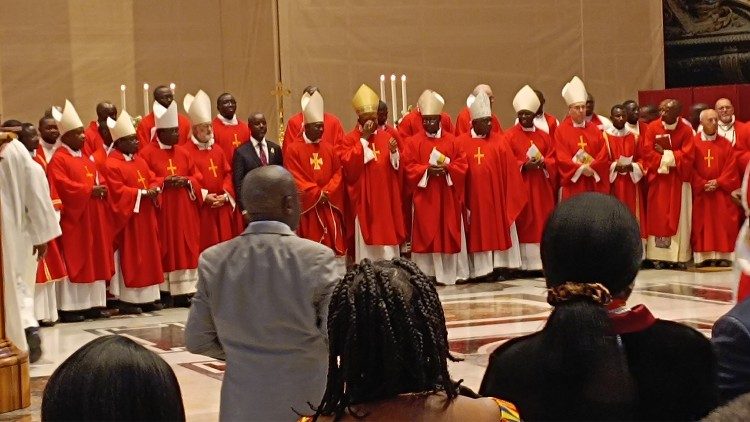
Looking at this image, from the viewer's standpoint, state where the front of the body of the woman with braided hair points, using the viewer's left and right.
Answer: facing away from the viewer

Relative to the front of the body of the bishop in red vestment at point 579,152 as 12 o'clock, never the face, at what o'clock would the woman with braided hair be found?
The woman with braided hair is roughly at 12 o'clock from the bishop in red vestment.

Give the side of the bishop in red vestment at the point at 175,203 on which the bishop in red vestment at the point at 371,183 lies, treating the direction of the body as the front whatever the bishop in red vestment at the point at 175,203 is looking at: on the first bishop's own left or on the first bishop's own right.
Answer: on the first bishop's own left

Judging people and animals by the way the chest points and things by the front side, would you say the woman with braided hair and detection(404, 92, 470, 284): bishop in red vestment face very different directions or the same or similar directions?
very different directions

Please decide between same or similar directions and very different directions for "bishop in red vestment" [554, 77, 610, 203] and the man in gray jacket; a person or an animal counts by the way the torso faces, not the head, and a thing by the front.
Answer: very different directions

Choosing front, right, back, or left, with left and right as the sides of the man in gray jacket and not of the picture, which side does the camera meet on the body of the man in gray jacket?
back

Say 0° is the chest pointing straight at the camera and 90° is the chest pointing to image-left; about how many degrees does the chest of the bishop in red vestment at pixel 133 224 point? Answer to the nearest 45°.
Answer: approximately 315°

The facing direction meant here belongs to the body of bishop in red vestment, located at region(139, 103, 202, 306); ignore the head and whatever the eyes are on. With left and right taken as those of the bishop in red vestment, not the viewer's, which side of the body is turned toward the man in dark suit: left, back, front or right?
left

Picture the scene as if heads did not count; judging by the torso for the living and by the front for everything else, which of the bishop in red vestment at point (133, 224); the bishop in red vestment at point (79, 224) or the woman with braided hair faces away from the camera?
the woman with braided hair

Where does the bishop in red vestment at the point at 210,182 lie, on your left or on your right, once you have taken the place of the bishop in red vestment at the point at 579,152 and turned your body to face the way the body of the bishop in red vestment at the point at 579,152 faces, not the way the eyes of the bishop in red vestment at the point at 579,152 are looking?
on your right

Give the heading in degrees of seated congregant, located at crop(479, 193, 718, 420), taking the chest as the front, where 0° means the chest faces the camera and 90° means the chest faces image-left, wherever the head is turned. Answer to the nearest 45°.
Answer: approximately 180°
